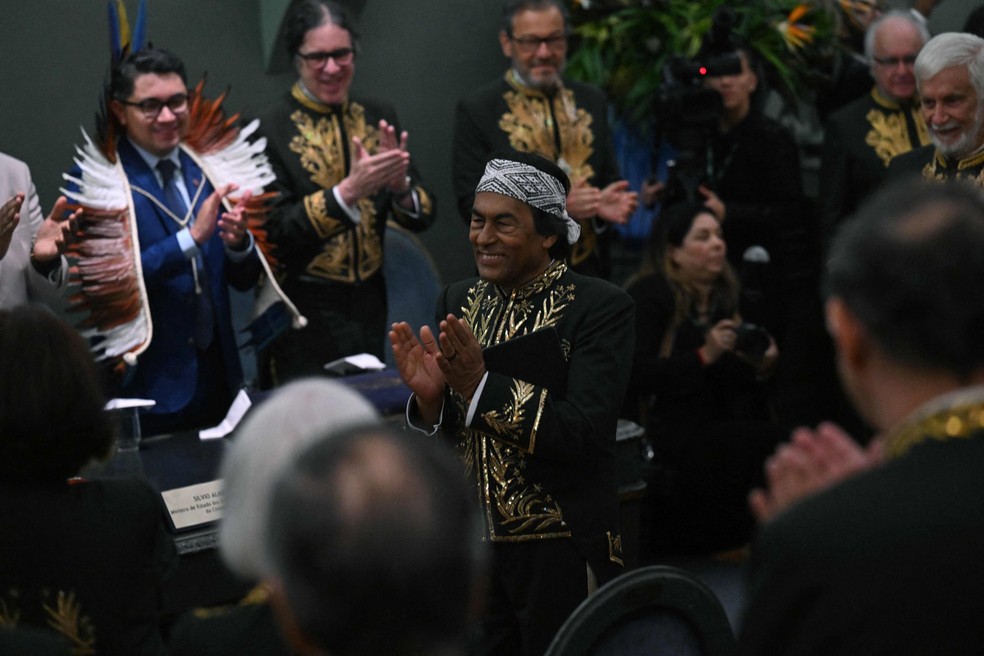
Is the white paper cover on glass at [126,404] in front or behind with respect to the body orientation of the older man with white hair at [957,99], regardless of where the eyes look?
in front

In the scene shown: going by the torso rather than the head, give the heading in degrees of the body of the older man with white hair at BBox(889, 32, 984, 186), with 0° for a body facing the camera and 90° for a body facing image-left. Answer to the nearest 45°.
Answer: approximately 45°

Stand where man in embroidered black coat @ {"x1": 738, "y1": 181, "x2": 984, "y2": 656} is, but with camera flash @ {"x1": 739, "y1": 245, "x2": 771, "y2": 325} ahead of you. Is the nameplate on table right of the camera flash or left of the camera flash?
left

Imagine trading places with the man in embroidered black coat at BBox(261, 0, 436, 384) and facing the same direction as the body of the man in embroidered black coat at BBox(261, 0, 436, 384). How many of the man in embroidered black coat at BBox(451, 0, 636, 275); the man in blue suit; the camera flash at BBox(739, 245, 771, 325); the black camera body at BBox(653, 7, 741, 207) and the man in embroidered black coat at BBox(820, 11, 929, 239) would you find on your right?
1

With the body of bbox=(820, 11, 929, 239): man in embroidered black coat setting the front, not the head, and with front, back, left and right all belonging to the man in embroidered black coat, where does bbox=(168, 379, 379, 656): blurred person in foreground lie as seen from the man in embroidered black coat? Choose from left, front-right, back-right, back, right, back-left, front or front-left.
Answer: front-right

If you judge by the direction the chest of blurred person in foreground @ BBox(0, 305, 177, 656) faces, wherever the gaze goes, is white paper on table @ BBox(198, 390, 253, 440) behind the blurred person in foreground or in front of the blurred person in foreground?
in front

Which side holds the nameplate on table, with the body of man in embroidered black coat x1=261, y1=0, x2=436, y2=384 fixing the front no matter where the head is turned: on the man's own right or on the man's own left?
on the man's own right

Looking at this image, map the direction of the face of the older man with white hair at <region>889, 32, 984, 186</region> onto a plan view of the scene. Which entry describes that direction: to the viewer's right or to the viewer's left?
to the viewer's left

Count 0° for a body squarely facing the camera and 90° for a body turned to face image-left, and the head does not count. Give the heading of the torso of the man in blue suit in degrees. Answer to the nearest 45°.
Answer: approximately 315°

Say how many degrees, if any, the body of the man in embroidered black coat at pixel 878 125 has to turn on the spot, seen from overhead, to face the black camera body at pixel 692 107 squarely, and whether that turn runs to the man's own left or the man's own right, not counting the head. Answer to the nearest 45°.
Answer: approximately 135° to the man's own right

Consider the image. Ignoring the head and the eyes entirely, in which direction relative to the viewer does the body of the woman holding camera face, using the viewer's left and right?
facing the viewer and to the right of the viewer

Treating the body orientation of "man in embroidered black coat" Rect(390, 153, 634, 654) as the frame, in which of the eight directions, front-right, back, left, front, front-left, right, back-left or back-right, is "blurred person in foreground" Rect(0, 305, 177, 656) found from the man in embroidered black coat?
front

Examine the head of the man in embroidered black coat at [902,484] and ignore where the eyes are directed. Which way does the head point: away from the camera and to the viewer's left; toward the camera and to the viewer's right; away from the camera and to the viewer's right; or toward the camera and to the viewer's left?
away from the camera and to the viewer's left

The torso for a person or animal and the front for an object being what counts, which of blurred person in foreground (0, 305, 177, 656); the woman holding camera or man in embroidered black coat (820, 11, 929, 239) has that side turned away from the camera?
the blurred person in foreground

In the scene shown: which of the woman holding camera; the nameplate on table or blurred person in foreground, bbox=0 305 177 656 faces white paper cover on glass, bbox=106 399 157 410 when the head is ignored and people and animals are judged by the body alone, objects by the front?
the blurred person in foreground

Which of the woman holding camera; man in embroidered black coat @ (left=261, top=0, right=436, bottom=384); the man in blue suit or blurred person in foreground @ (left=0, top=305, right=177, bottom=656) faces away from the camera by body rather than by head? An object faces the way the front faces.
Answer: the blurred person in foreground
